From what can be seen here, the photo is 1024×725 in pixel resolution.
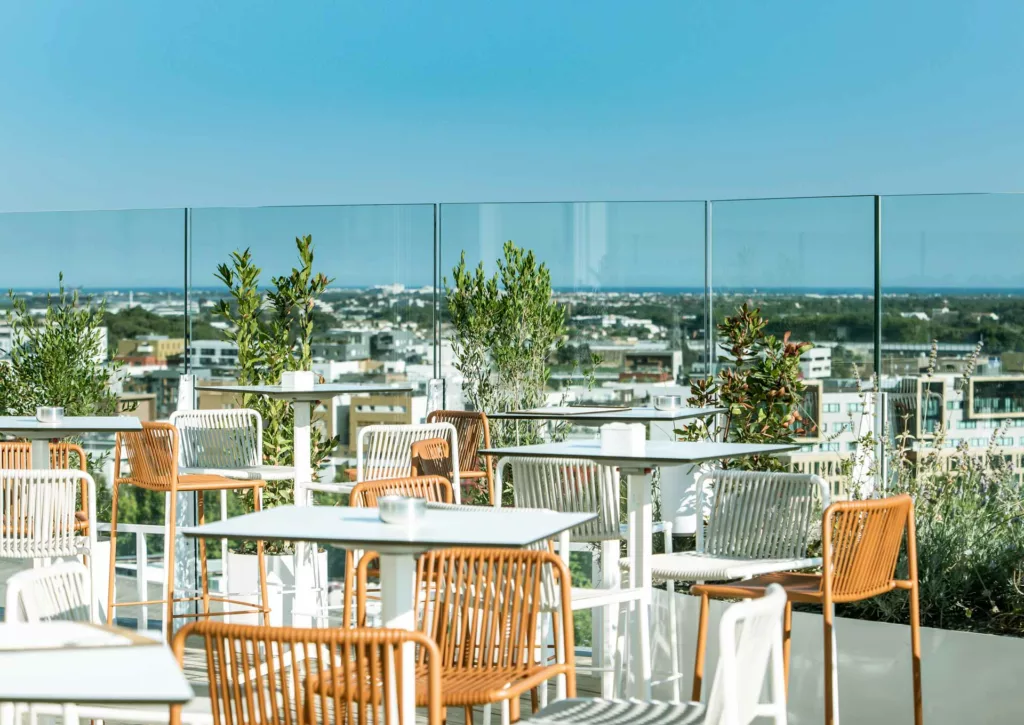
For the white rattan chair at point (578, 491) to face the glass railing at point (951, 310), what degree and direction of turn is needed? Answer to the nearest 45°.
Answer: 0° — it already faces it

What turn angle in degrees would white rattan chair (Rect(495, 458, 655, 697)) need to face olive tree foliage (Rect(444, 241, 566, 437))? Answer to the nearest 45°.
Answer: approximately 45° to its left

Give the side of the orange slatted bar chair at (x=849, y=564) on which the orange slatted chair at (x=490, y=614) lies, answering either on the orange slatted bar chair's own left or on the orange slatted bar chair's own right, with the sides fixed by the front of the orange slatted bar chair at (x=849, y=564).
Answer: on the orange slatted bar chair's own left

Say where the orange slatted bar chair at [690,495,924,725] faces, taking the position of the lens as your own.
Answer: facing away from the viewer and to the left of the viewer

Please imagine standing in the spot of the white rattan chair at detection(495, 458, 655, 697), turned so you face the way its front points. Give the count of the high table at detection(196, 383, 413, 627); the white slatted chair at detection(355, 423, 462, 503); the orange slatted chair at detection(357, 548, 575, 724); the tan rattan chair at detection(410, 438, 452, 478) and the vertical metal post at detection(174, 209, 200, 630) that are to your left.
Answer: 4

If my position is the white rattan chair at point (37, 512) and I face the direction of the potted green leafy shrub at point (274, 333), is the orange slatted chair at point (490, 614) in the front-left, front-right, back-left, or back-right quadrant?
back-right

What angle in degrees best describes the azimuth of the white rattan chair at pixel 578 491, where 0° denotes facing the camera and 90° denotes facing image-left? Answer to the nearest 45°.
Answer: approximately 225°

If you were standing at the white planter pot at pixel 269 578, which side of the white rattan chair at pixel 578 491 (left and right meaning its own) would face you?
left

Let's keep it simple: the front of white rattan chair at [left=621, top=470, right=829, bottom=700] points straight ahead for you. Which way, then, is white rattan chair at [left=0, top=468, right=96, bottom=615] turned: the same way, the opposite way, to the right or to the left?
to the right
